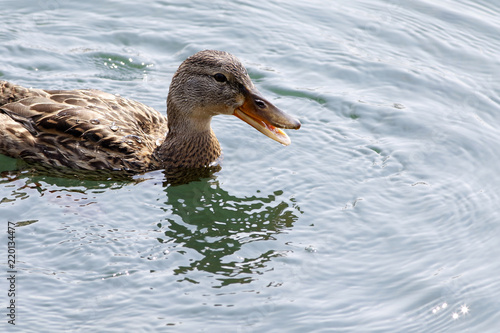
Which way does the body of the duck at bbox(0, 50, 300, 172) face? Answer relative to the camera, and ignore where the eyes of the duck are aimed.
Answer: to the viewer's right
